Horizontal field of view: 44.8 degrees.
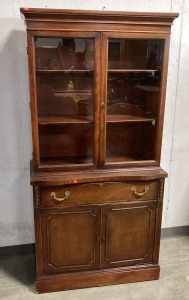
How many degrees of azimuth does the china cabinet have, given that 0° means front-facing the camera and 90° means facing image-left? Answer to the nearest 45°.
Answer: approximately 0°
